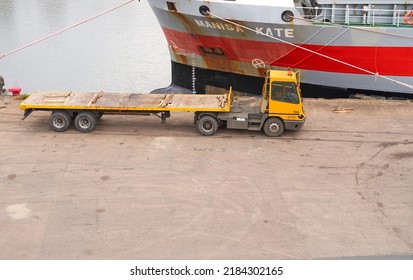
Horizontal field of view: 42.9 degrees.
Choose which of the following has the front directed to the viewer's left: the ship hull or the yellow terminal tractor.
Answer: the ship hull

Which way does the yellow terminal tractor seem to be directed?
to the viewer's right

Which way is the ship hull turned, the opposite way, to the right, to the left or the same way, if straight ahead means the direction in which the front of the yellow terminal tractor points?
the opposite way

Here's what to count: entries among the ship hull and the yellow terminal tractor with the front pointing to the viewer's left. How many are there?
1

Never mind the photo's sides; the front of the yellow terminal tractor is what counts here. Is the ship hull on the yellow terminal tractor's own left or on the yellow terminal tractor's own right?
on the yellow terminal tractor's own left

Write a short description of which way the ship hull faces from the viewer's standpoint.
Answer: facing to the left of the viewer
